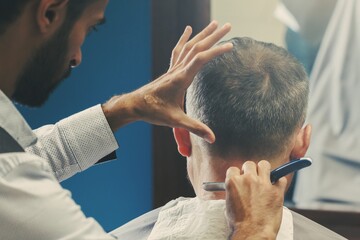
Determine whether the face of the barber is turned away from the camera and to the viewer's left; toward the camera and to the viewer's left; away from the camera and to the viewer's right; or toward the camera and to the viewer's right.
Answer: away from the camera and to the viewer's right

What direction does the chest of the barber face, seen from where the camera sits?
to the viewer's right
